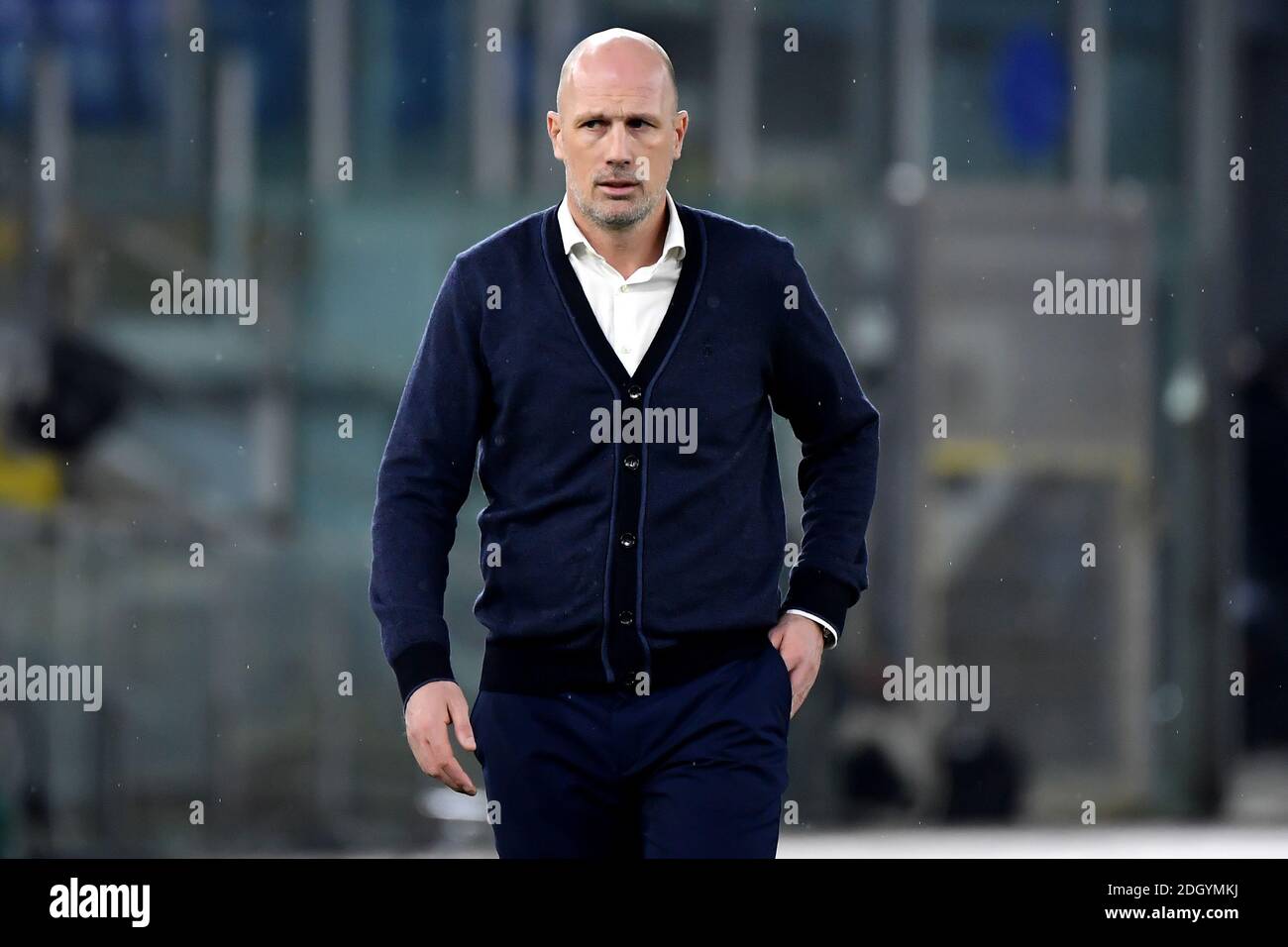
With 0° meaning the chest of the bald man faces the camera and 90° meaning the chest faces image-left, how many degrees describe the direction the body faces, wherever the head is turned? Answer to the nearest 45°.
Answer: approximately 0°
